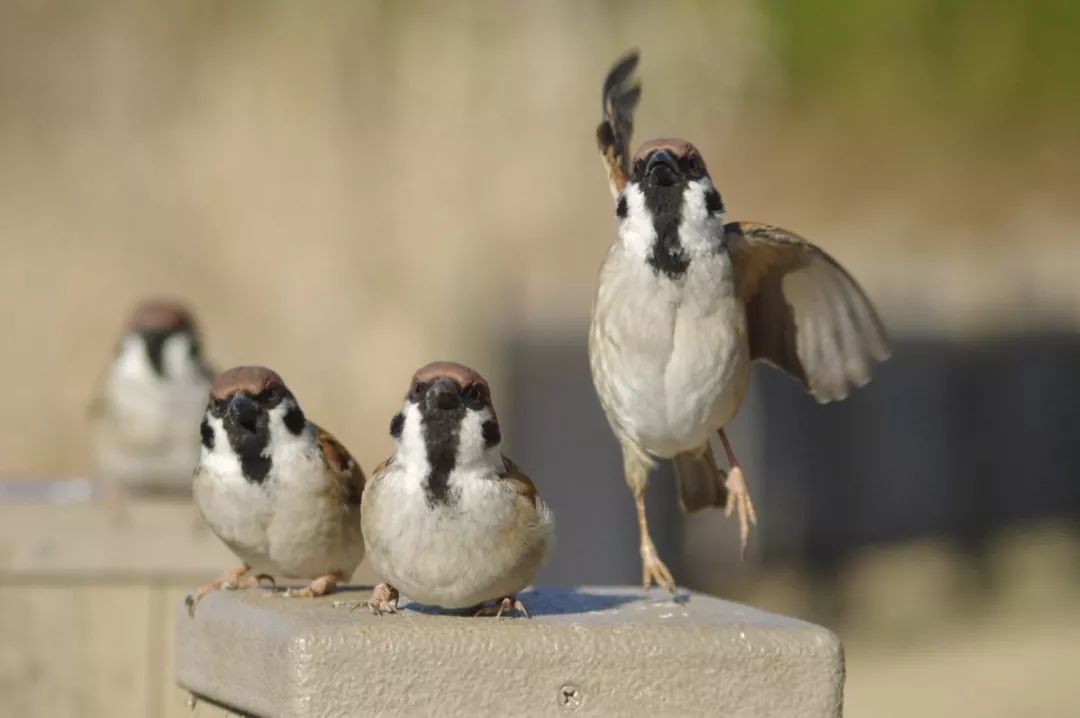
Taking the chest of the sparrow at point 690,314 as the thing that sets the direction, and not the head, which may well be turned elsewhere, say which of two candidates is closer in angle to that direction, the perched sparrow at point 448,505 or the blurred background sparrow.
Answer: the perched sparrow

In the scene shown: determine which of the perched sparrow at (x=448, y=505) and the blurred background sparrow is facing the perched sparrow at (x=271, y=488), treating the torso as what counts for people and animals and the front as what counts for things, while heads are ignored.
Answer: the blurred background sparrow

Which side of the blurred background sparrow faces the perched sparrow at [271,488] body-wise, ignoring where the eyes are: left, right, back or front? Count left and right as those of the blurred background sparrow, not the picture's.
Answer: front

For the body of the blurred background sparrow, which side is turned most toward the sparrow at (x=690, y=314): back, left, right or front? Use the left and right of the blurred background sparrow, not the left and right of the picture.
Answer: front

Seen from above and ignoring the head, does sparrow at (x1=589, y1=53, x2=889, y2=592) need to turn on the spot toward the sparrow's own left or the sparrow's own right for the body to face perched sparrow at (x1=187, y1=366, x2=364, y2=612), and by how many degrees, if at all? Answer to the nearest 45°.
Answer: approximately 90° to the sparrow's own right

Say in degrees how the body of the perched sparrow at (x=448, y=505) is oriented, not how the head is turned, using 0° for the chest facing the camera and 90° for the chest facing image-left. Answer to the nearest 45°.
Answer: approximately 0°

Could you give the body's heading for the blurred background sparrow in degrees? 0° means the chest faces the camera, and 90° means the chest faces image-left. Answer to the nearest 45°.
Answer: approximately 0°

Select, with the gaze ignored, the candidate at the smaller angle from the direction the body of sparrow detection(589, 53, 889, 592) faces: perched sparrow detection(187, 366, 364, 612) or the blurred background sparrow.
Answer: the perched sparrow

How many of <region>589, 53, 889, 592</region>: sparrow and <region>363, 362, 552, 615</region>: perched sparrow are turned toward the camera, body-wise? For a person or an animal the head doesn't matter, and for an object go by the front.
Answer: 2
